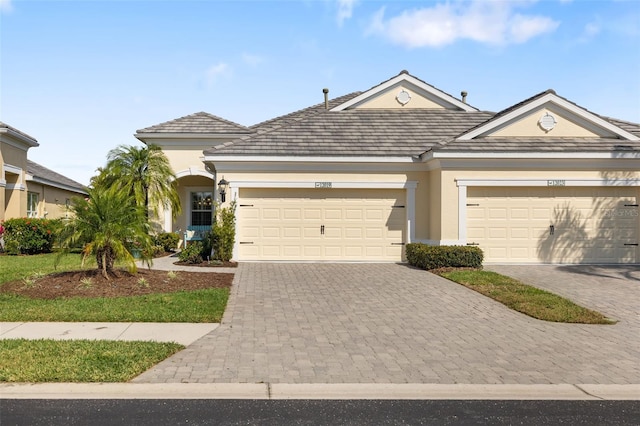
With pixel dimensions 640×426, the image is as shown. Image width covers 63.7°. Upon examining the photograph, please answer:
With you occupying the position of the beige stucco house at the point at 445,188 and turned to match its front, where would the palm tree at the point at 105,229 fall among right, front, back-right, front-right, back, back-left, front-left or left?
front-right

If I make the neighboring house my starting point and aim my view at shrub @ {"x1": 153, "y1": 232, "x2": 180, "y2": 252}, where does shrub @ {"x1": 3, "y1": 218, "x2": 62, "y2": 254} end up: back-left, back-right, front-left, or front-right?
front-right

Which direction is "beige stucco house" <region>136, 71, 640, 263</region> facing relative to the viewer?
toward the camera

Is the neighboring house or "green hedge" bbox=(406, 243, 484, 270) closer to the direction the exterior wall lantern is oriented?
the green hedge

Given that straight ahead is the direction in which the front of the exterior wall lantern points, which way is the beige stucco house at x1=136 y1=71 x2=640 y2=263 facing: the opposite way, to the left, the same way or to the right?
the same way

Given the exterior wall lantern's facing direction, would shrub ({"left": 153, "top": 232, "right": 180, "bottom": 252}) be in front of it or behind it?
behind

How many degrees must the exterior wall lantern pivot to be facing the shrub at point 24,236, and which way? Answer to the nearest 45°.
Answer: approximately 135° to its right

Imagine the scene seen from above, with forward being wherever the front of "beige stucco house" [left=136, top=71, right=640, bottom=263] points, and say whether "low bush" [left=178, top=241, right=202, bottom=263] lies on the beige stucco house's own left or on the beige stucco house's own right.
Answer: on the beige stucco house's own right

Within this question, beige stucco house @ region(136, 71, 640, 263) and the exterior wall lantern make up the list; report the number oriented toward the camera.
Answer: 2

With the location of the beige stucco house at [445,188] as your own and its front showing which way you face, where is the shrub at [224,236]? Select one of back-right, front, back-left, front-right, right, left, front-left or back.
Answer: right

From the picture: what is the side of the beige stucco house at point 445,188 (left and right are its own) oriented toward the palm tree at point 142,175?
right

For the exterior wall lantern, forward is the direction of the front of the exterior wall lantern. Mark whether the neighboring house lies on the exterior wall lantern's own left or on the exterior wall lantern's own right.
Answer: on the exterior wall lantern's own right

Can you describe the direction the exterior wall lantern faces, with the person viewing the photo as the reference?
facing the viewer
